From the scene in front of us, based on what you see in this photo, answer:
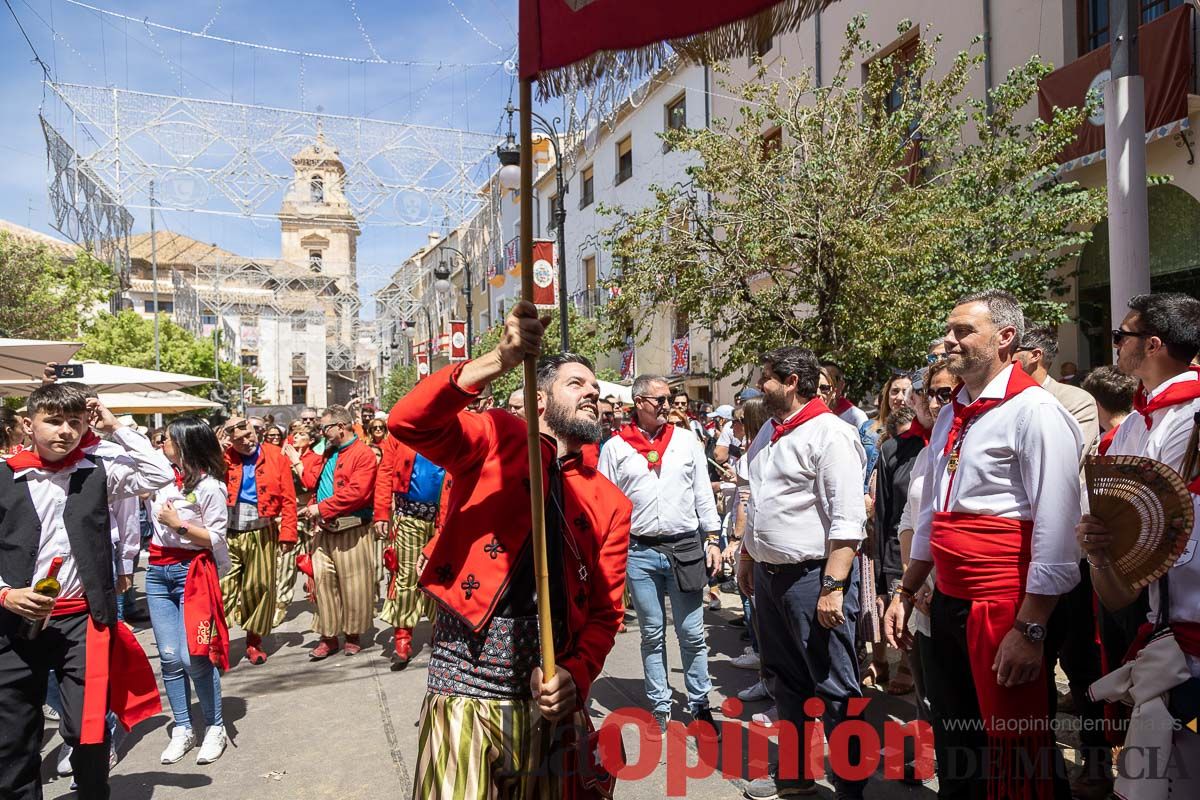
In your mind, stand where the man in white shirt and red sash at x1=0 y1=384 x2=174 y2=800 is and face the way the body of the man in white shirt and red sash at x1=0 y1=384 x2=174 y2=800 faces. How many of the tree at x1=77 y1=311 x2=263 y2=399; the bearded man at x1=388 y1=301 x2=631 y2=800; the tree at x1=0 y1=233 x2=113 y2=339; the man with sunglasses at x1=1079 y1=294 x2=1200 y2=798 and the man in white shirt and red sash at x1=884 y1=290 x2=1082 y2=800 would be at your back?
2

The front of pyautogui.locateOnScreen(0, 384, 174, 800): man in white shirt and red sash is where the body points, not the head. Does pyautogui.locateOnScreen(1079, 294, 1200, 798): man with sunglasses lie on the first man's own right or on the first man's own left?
on the first man's own left

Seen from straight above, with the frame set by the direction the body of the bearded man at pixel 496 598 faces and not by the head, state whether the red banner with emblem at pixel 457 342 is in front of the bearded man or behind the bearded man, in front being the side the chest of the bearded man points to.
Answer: behind

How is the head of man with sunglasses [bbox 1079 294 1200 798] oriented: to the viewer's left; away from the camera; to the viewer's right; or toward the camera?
to the viewer's left

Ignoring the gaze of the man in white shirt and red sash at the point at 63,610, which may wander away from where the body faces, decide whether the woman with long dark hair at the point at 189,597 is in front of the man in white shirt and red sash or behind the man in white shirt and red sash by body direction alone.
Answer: behind

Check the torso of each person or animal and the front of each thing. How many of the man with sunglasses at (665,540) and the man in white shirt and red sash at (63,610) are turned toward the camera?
2

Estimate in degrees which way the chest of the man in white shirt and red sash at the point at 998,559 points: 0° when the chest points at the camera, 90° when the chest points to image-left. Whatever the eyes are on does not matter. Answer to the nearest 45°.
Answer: approximately 45°

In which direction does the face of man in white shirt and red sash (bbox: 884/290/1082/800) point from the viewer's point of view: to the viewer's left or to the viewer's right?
to the viewer's left

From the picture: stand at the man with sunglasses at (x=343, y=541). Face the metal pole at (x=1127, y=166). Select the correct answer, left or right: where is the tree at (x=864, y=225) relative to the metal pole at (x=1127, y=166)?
left

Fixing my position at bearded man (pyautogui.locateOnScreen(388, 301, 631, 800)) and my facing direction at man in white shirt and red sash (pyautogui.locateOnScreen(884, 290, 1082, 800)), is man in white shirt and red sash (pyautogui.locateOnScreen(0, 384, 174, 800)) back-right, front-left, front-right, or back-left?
back-left

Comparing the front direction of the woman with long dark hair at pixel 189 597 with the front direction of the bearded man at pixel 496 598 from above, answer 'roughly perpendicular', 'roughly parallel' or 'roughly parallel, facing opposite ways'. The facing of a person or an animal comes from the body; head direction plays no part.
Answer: roughly perpendicular

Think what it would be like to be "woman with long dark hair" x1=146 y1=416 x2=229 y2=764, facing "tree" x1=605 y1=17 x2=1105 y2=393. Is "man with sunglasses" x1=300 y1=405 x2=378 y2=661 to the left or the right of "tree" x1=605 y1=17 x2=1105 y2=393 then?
left

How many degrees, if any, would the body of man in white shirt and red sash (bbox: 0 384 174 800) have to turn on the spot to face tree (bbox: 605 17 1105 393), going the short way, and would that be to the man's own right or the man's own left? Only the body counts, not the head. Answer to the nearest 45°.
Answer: approximately 90° to the man's own left

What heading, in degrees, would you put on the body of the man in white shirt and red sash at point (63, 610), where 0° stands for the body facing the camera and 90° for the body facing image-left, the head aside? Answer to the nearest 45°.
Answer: approximately 0°
